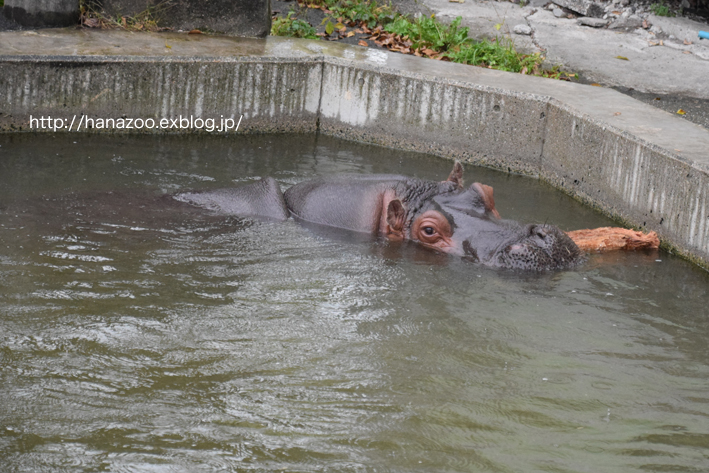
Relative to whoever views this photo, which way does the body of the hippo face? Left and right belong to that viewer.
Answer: facing the viewer and to the right of the viewer

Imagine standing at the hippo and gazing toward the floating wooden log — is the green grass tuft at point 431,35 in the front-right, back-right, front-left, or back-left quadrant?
front-left

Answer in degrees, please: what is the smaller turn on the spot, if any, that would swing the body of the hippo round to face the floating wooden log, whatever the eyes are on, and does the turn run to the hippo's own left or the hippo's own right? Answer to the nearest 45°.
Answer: approximately 45° to the hippo's own left

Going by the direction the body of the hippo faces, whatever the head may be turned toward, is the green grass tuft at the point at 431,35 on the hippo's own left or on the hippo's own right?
on the hippo's own left
